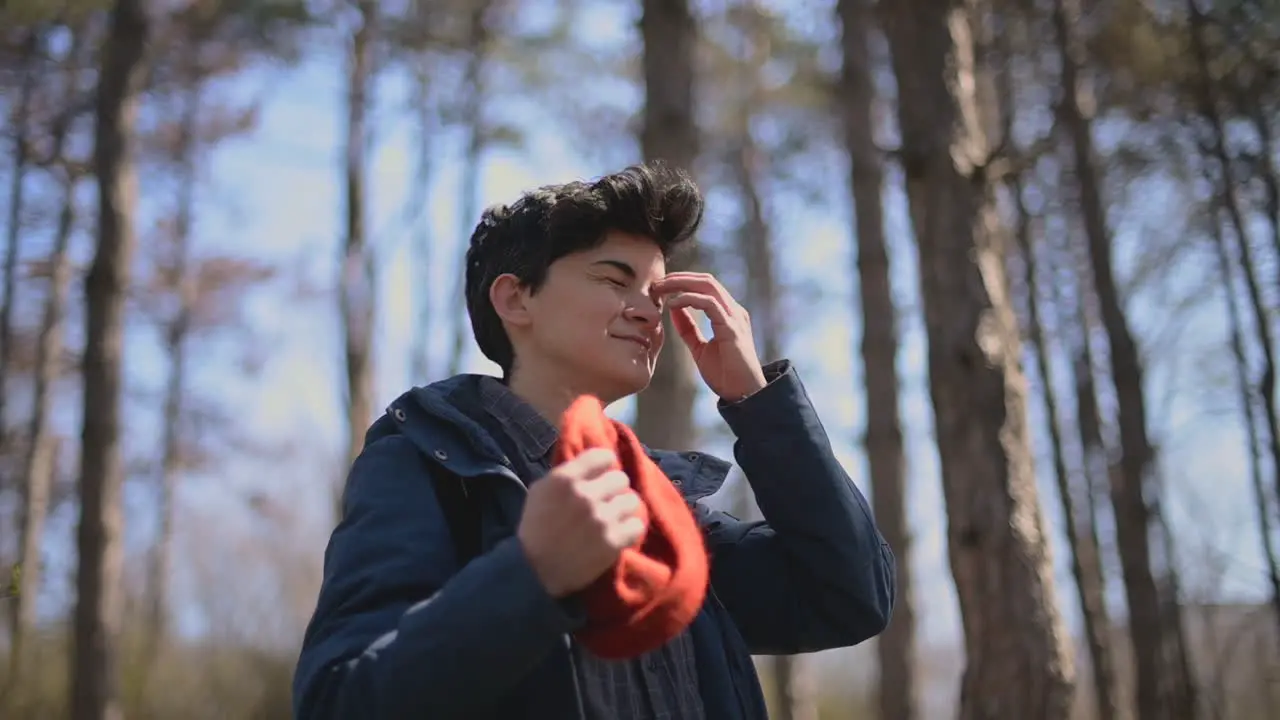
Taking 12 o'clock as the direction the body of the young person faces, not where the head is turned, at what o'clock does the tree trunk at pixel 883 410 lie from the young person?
The tree trunk is roughly at 8 o'clock from the young person.

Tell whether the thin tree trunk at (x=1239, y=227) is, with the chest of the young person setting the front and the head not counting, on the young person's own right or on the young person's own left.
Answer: on the young person's own left

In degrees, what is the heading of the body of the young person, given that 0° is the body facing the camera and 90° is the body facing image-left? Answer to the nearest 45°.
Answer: approximately 315°

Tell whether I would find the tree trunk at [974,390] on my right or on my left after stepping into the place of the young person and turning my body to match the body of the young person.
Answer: on my left

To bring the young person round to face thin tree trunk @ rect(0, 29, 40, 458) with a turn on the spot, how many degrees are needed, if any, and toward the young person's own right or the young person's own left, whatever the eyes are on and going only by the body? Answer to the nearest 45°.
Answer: approximately 180°

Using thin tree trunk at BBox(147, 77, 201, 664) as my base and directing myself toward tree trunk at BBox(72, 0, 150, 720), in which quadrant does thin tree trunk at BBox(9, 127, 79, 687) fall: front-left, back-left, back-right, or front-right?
front-right

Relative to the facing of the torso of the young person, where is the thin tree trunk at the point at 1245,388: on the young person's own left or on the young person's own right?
on the young person's own left

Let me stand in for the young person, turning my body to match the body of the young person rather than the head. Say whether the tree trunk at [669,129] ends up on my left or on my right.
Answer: on my left

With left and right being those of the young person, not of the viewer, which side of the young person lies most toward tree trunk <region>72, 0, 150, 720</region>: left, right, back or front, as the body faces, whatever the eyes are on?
back

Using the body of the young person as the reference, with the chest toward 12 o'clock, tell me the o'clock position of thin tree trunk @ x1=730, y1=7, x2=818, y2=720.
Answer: The thin tree trunk is roughly at 8 o'clock from the young person.

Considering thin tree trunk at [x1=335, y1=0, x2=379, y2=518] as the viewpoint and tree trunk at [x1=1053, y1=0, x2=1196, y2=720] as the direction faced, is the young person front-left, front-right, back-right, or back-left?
front-right
